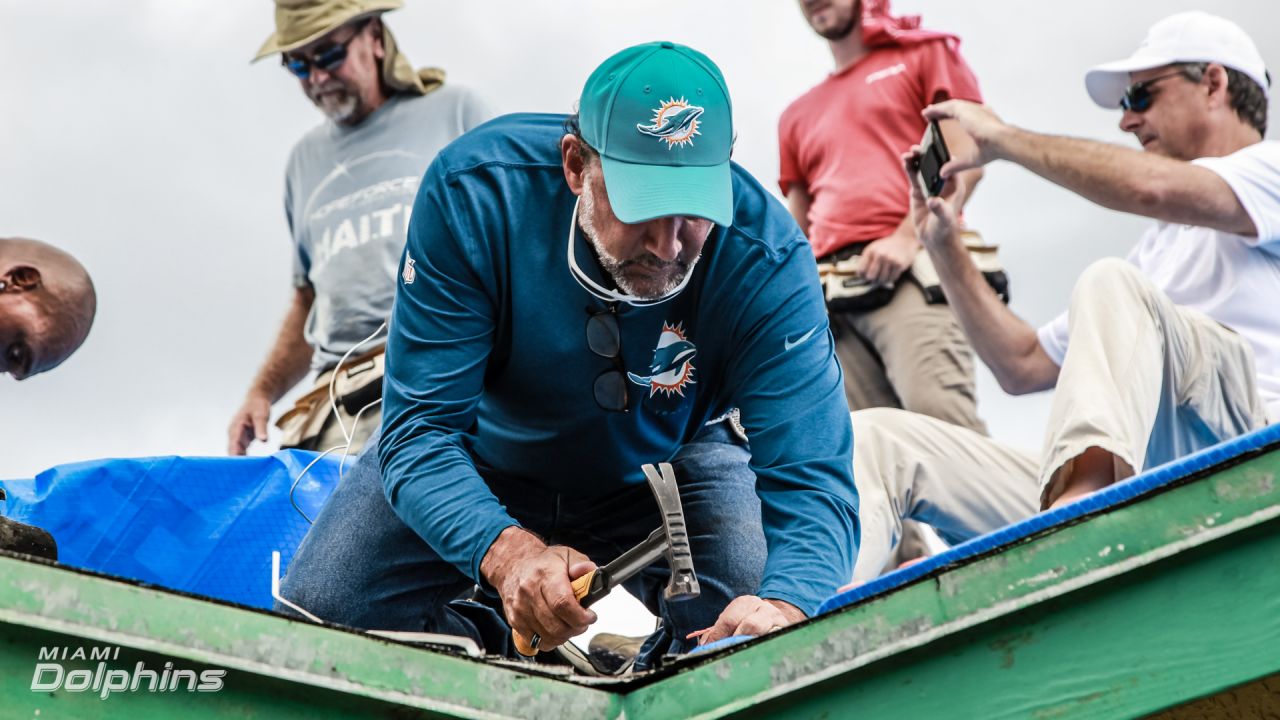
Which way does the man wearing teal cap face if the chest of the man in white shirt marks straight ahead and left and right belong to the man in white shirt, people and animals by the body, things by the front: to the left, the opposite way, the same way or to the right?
to the left

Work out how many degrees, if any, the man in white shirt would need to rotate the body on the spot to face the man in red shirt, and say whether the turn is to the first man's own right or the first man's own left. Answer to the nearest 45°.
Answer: approximately 45° to the first man's own right

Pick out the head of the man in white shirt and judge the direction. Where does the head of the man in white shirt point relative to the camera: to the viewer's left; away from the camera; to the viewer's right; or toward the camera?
to the viewer's left

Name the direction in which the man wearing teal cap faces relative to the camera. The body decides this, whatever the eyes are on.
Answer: toward the camera

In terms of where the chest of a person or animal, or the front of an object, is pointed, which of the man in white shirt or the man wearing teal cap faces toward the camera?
the man wearing teal cap

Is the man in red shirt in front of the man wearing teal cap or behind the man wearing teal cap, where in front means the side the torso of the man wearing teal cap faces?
behind

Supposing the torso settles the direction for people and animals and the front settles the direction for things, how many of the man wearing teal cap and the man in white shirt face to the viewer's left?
1

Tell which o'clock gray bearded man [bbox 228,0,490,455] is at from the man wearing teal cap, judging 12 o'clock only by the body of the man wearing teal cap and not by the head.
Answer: The gray bearded man is roughly at 5 o'clock from the man wearing teal cap.

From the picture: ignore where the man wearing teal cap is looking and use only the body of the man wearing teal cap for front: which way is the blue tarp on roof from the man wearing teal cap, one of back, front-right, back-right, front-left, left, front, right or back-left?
back-right

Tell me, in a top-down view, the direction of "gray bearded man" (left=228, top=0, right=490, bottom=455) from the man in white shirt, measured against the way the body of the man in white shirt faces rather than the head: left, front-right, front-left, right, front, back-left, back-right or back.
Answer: front

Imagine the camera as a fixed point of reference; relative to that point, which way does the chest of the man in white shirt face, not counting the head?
to the viewer's left
